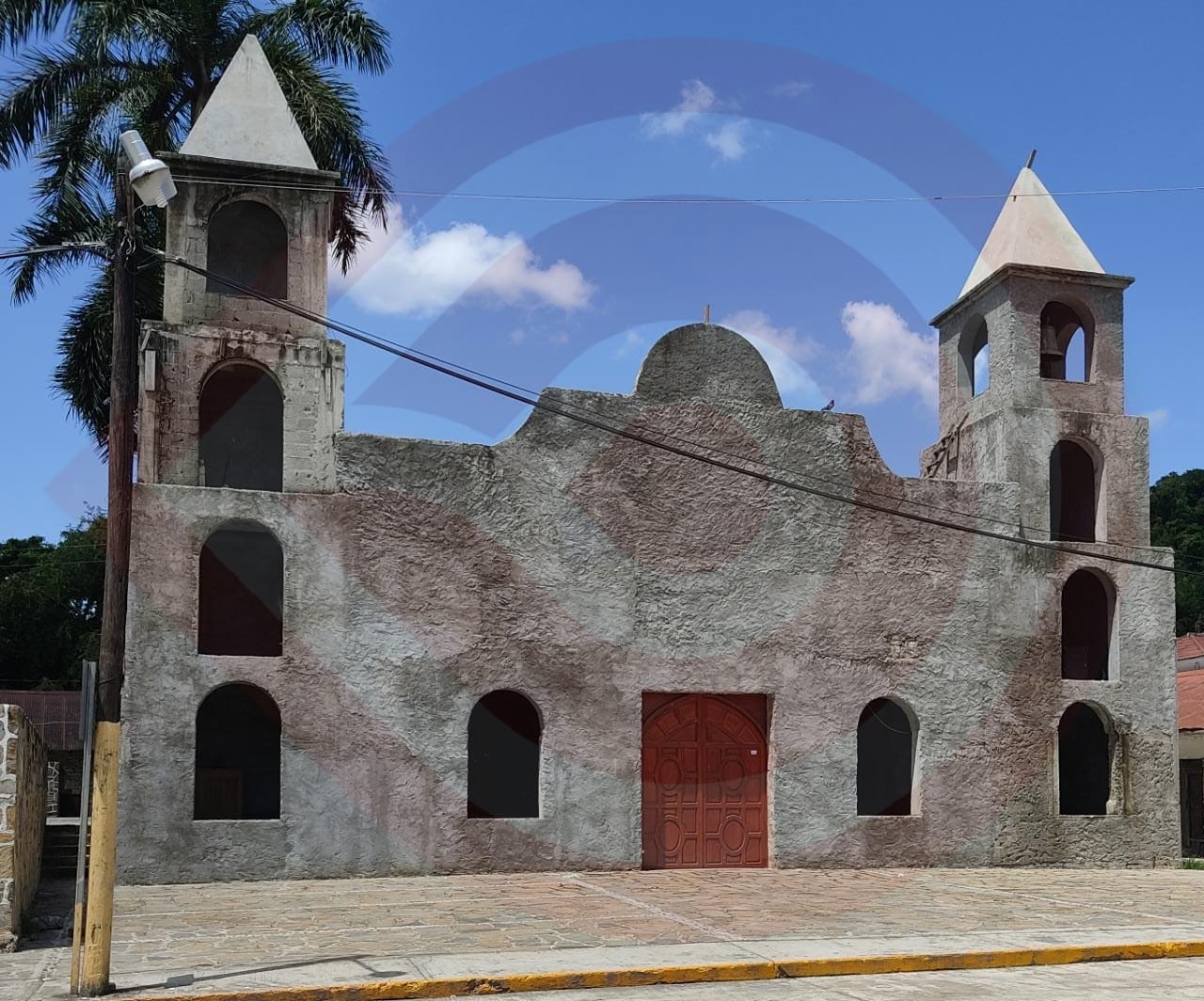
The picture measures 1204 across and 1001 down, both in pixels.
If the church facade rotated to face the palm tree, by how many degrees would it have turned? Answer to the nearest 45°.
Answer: approximately 135° to its right

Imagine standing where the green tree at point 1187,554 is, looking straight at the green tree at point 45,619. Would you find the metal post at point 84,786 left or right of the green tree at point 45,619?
left

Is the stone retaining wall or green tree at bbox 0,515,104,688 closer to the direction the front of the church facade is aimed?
the stone retaining wall

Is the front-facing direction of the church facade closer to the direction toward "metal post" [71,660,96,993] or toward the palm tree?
the metal post

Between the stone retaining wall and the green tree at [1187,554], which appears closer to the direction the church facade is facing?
the stone retaining wall

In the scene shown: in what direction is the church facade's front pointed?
toward the camera

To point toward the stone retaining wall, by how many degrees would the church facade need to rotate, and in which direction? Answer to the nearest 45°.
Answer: approximately 45° to its right

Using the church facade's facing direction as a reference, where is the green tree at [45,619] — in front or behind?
behind

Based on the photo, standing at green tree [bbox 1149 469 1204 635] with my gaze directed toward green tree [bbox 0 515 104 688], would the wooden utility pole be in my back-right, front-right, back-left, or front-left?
front-left

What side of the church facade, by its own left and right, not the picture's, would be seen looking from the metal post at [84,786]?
front
